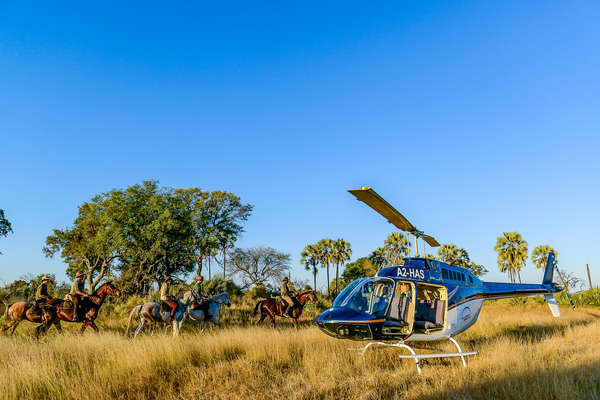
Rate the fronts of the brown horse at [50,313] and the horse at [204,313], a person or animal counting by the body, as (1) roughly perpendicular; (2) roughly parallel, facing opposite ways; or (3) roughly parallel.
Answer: roughly parallel

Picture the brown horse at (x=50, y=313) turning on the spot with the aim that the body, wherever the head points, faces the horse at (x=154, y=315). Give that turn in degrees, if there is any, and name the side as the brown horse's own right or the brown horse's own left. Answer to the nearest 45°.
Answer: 0° — it already faces it

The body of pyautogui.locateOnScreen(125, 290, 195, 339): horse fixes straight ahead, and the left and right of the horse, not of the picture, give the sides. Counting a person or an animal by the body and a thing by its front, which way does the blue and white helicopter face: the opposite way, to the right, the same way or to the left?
the opposite way

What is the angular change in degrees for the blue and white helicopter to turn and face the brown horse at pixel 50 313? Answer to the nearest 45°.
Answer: approximately 45° to its right

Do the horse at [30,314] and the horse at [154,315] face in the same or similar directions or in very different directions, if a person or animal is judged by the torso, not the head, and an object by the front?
same or similar directions

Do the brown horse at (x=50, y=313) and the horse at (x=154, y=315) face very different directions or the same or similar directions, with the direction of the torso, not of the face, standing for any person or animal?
same or similar directions

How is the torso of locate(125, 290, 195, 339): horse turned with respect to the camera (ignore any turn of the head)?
to the viewer's right

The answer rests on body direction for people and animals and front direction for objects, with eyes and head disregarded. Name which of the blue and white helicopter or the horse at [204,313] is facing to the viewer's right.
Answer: the horse

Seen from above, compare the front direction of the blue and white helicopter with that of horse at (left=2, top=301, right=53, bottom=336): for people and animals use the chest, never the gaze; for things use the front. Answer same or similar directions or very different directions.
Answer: very different directions

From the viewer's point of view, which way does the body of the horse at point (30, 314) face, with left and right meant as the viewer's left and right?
facing to the right of the viewer

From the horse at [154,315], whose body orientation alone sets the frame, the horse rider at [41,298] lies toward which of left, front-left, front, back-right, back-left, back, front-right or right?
back

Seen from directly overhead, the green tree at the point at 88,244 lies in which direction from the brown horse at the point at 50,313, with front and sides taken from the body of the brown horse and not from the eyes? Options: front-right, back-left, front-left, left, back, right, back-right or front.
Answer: left
